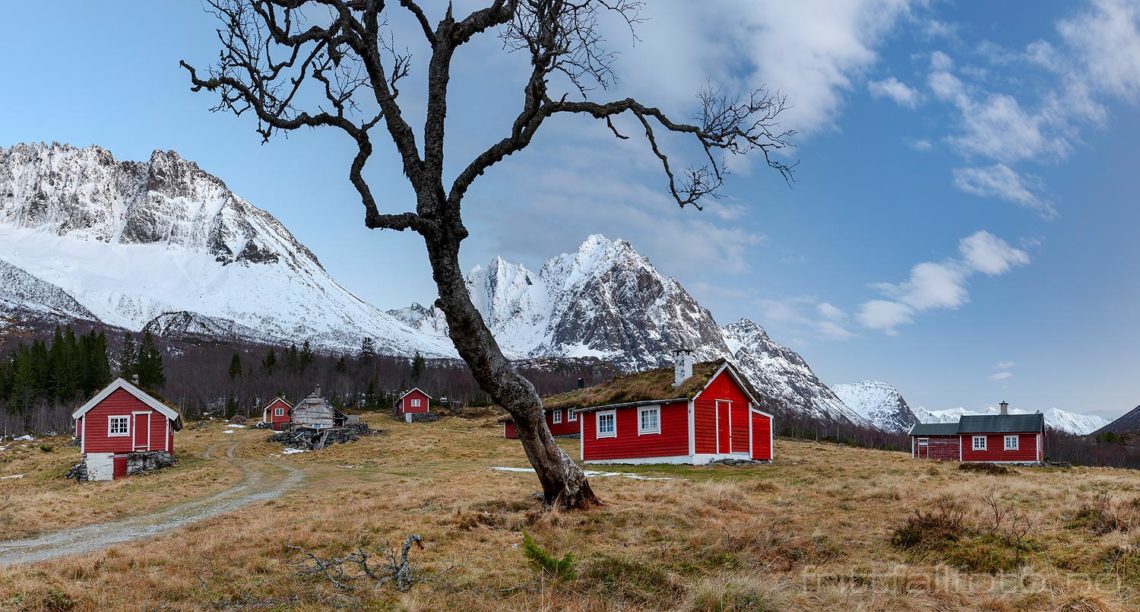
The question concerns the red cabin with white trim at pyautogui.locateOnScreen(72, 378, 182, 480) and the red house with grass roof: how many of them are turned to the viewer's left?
0

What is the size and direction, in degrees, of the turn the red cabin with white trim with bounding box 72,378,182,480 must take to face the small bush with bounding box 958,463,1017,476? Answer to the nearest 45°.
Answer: approximately 45° to its left

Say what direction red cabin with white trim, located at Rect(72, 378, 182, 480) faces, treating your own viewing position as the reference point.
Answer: facing the viewer

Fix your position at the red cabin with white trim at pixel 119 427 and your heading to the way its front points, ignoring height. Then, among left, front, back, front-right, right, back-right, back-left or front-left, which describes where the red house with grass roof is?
front-left

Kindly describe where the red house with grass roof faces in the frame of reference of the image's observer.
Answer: facing the viewer and to the right of the viewer

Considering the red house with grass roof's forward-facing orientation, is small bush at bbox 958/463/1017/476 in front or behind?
in front

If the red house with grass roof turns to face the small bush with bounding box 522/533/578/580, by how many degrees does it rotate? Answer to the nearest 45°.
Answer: approximately 45° to its right

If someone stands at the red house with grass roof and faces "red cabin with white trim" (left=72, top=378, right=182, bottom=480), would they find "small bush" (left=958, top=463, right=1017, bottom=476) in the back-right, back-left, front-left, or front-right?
back-left
